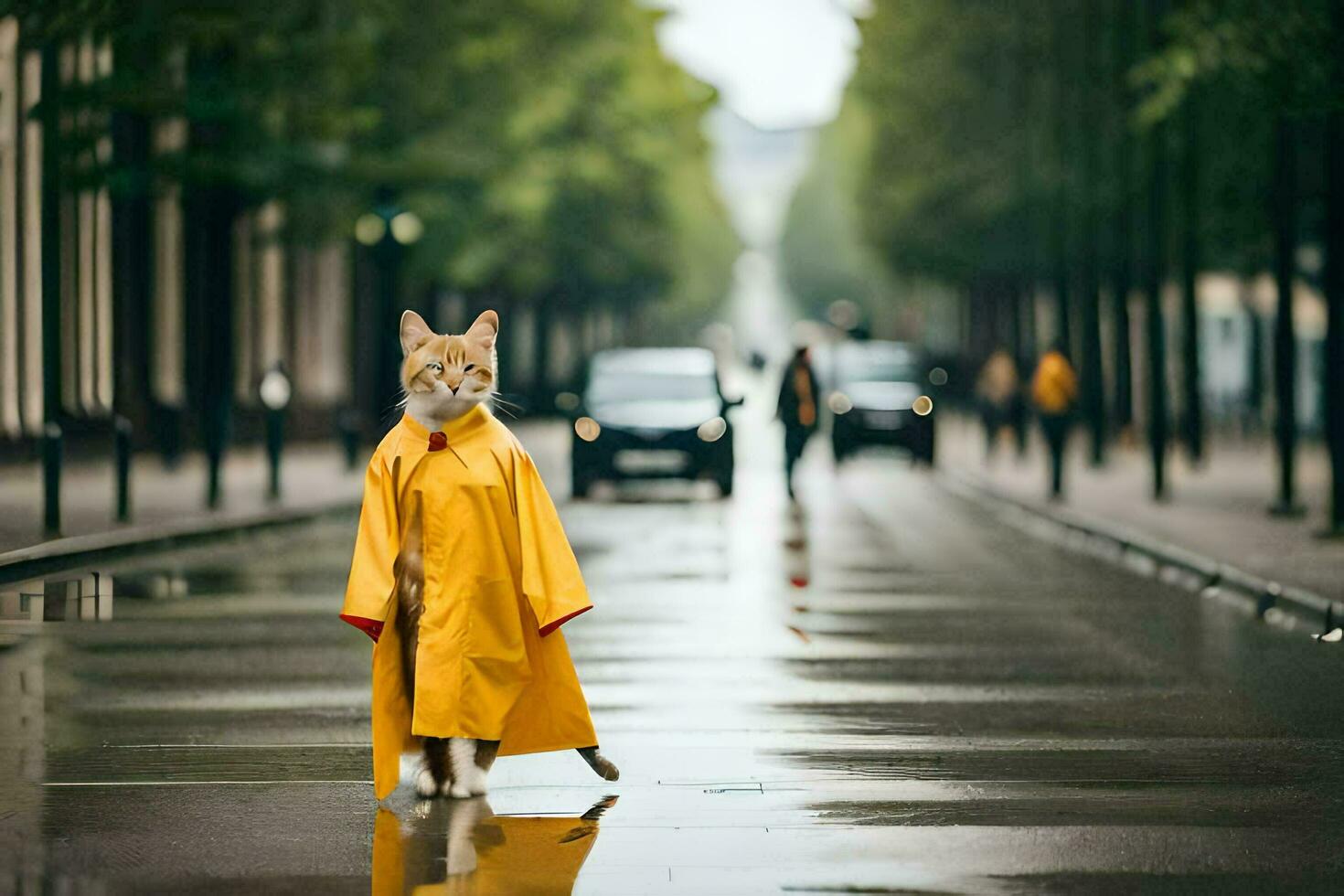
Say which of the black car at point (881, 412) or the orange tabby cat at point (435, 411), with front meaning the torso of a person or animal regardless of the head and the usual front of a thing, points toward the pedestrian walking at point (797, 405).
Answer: the black car

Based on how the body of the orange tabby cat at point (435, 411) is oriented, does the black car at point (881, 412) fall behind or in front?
behind

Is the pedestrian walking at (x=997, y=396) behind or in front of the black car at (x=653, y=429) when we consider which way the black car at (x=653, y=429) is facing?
behind

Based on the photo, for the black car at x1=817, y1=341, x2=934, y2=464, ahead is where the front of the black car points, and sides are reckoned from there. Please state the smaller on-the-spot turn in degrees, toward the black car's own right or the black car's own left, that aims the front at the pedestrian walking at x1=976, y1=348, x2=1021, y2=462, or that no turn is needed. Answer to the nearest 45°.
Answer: approximately 135° to the black car's own left

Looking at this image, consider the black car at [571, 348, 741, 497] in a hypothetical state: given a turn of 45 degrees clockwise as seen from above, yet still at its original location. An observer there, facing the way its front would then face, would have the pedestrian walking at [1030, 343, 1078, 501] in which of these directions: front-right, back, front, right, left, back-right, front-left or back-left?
back-left

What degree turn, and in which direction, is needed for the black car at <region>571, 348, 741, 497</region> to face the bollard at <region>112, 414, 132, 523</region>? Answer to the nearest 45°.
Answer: approximately 45° to its right

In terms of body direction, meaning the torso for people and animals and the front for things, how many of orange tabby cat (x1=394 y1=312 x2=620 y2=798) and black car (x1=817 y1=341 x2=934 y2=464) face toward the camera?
2

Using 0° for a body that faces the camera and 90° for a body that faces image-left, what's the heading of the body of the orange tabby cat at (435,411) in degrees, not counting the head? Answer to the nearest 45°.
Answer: approximately 0°

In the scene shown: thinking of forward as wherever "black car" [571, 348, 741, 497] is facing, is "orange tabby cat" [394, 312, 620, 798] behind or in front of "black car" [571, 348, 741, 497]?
in front

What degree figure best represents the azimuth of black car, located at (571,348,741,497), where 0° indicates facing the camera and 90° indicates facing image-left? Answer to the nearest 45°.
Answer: approximately 0°

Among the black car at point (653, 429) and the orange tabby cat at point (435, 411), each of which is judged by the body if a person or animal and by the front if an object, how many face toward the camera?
2

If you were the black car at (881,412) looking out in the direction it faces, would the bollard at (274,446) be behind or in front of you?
in front

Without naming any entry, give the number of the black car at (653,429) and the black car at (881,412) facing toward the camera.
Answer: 2

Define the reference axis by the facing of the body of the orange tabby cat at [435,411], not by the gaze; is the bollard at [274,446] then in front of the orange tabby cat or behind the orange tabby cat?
behind
